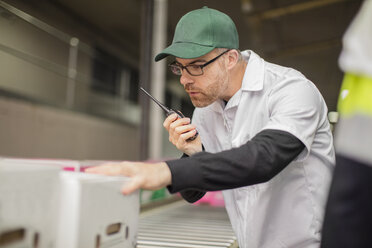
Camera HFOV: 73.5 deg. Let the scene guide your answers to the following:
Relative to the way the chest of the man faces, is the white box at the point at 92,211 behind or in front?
in front

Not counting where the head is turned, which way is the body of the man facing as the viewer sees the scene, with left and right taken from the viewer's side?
facing the viewer and to the left of the viewer

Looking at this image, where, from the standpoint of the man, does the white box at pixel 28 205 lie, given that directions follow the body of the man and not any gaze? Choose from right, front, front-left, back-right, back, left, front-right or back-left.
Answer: front
